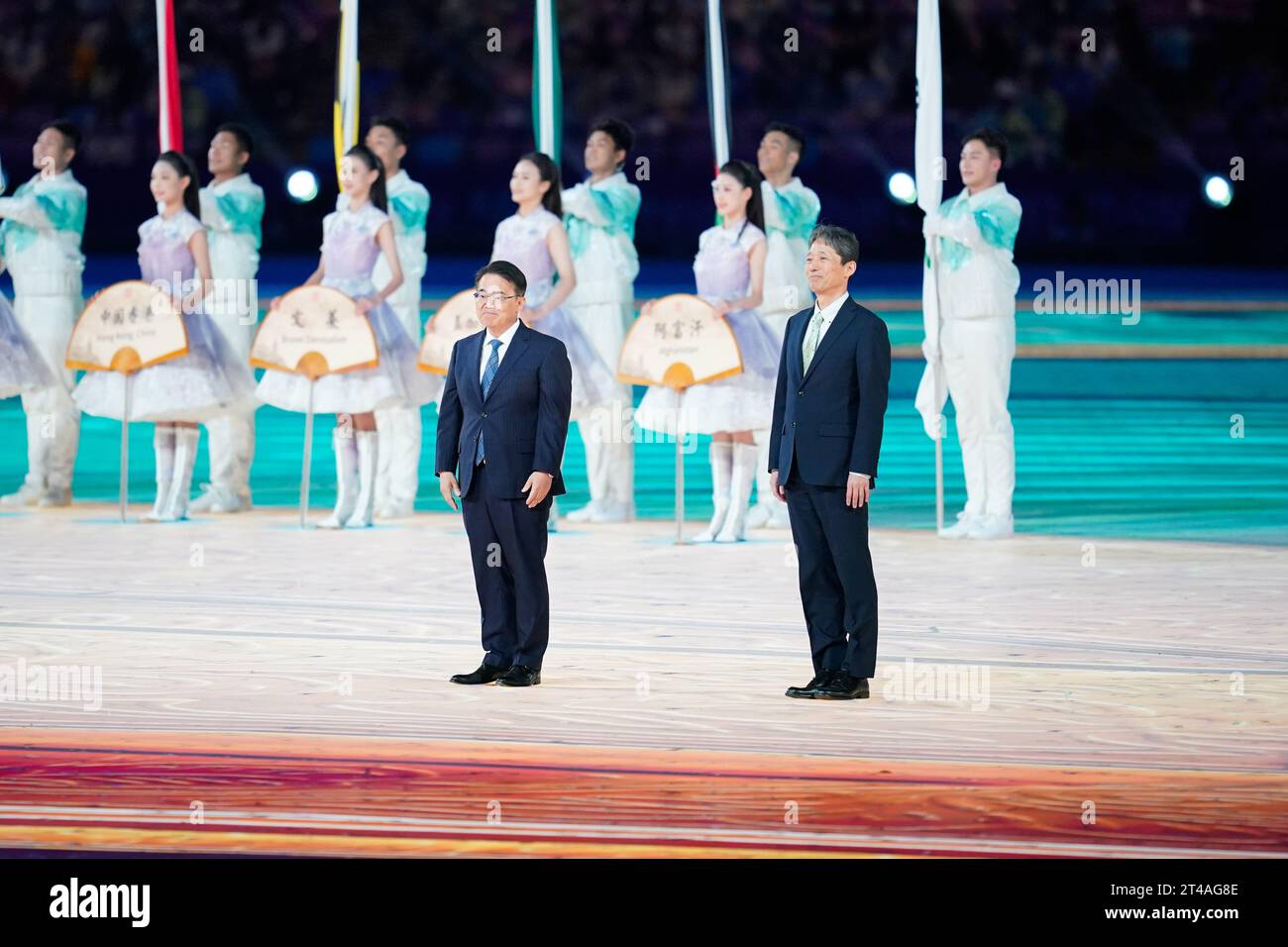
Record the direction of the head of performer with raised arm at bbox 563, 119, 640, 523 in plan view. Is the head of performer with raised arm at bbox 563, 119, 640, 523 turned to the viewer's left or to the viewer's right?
to the viewer's left

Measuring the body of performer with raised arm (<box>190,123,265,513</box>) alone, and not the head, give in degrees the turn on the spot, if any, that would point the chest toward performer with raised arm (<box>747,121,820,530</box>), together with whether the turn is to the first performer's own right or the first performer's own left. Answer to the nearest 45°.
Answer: approximately 135° to the first performer's own left

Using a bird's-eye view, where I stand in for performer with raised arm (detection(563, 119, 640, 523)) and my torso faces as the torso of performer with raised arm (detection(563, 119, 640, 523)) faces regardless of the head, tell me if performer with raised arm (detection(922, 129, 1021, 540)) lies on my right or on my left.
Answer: on my left

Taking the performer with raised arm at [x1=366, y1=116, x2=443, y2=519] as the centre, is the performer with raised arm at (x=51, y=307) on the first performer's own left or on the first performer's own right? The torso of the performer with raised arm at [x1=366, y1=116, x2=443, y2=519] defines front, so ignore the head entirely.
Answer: on the first performer's own right

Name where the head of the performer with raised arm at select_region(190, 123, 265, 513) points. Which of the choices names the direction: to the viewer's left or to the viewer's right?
to the viewer's left
